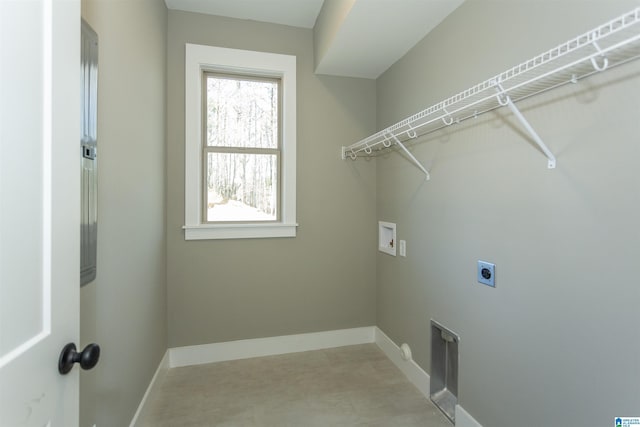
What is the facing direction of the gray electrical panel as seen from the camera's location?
facing to the right of the viewer

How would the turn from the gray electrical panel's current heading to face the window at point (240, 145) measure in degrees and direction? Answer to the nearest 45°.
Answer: approximately 45° to its left

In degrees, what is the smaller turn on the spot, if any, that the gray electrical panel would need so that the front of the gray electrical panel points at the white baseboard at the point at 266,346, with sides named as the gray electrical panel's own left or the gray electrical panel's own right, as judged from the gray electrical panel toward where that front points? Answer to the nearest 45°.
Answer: approximately 45° to the gray electrical panel's own left
